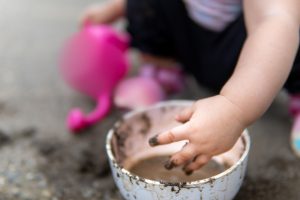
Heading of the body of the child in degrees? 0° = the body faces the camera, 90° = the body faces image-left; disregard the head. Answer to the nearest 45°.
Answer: approximately 45°

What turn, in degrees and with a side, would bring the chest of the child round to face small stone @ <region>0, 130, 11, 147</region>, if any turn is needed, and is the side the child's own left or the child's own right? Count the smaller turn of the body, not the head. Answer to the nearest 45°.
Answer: approximately 45° to the child's own right

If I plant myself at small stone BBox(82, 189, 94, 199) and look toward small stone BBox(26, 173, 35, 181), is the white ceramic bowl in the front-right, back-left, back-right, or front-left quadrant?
back-right
